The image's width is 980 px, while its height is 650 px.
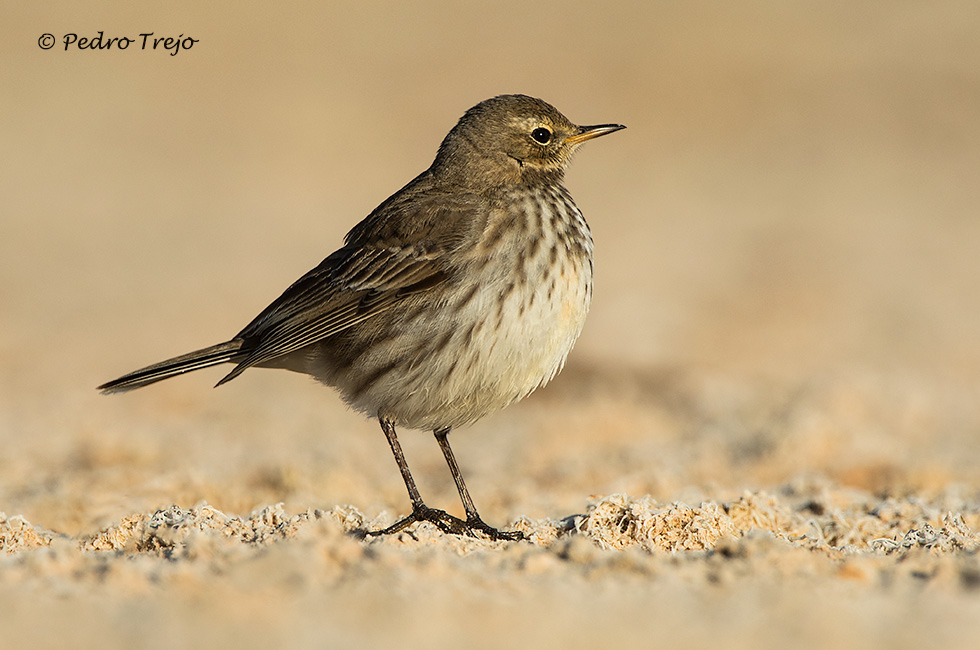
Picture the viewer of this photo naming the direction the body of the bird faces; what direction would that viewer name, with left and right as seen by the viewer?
facing to the right of the viewer
